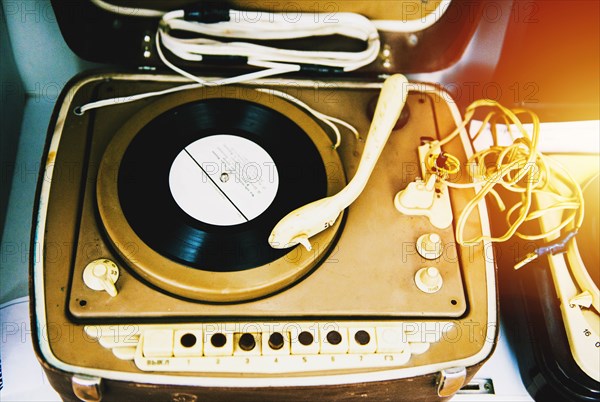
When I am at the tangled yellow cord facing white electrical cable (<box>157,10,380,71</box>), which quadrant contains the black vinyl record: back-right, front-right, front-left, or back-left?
front-left

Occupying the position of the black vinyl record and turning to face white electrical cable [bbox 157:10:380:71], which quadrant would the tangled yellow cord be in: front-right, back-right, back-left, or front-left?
front-right

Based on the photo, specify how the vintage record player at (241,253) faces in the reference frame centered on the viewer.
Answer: facing the viewer
